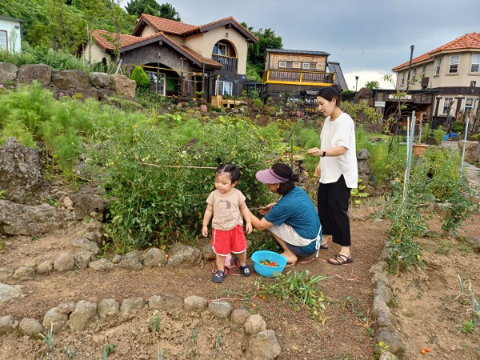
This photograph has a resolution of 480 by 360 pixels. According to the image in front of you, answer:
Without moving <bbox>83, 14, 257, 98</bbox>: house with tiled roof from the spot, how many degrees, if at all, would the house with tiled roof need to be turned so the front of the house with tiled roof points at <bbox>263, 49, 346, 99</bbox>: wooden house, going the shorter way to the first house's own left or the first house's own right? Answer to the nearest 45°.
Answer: approximately 90° to the first house's own left

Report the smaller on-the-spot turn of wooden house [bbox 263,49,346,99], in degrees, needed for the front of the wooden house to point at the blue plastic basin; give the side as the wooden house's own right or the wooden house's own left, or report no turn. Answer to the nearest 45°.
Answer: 0° — it already faces it

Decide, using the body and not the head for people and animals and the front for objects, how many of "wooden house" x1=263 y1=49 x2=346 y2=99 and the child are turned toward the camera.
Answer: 2

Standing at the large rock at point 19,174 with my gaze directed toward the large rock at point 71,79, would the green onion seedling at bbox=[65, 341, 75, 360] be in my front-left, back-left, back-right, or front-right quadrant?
back-right

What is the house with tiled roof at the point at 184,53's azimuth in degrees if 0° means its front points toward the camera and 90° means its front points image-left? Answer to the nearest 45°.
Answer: approximately 0°

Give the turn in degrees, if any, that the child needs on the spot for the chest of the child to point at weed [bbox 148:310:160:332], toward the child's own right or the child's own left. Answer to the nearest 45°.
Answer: approximately 45° to the child's own right

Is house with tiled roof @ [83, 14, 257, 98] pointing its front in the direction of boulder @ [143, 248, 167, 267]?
yes

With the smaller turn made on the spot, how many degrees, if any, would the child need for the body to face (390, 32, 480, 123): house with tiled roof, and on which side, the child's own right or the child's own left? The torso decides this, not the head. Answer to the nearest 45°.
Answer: approximately 135° to the child's own left

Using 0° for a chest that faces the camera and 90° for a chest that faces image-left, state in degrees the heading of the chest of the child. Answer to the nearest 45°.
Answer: approximately 0°

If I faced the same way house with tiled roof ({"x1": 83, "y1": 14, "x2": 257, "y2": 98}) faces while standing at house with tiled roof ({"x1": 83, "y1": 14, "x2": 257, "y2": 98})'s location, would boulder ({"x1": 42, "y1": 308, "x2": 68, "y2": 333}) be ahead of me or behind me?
ahead

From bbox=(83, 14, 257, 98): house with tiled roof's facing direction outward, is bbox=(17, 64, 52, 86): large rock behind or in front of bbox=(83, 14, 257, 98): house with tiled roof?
in front
